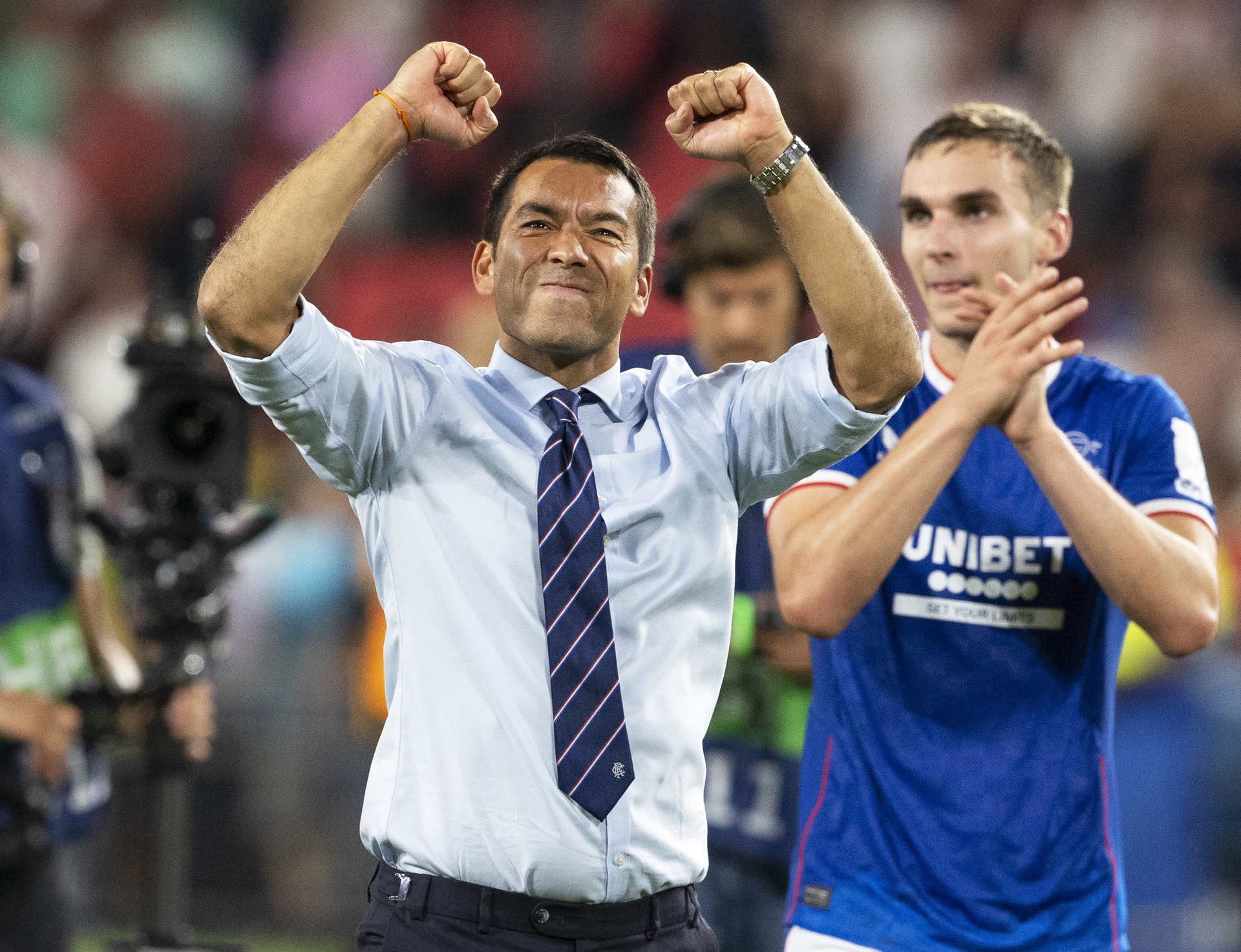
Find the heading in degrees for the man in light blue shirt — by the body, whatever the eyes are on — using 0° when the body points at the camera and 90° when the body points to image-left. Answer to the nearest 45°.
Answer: approximately 0°

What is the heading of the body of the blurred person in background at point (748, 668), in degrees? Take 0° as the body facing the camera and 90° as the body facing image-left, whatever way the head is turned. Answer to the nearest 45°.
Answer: approximately 315°

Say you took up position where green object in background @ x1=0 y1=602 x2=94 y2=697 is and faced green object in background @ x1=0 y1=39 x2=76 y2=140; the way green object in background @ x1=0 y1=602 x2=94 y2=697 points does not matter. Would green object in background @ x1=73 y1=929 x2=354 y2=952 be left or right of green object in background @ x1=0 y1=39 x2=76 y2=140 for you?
right

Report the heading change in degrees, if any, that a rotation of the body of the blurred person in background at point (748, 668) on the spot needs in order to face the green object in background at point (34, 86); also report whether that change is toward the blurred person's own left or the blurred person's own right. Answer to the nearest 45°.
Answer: approximately 180°

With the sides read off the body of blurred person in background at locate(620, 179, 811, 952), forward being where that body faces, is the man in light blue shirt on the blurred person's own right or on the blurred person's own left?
on the blurred person's own right

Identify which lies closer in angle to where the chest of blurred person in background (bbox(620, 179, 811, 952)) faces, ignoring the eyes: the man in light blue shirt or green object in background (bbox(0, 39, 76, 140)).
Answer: the man in light blue shirt

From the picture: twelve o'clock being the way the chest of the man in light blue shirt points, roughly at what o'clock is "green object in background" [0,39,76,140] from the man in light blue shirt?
The green object in background is roughly at 5 o'clock from the man in light blue shirt.
